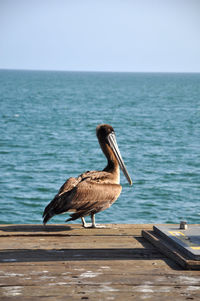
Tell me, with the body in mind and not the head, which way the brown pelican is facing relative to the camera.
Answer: to the viewer's right
